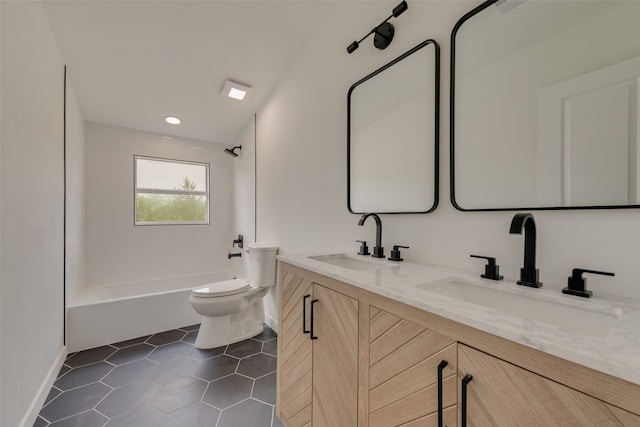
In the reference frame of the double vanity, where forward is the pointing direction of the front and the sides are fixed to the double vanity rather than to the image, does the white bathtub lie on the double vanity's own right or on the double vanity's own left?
on the double vanity's own right

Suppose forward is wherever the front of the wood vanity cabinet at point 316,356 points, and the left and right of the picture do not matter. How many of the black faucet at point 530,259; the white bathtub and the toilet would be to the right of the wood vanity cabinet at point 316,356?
2

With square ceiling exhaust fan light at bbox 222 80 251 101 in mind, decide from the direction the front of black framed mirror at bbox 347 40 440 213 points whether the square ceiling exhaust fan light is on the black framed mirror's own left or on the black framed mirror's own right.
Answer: on the black framed mirror's own right

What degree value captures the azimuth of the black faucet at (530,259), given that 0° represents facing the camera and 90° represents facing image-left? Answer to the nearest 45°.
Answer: approximately 45°

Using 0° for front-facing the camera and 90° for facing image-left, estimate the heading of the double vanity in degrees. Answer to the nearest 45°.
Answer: approximately 45°

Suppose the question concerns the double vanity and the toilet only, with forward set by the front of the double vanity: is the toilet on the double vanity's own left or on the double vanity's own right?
on the double vanity's own right

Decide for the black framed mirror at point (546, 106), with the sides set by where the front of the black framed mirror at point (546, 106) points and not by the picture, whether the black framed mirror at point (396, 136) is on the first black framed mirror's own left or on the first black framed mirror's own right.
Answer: on the first black framed mirror's own right
